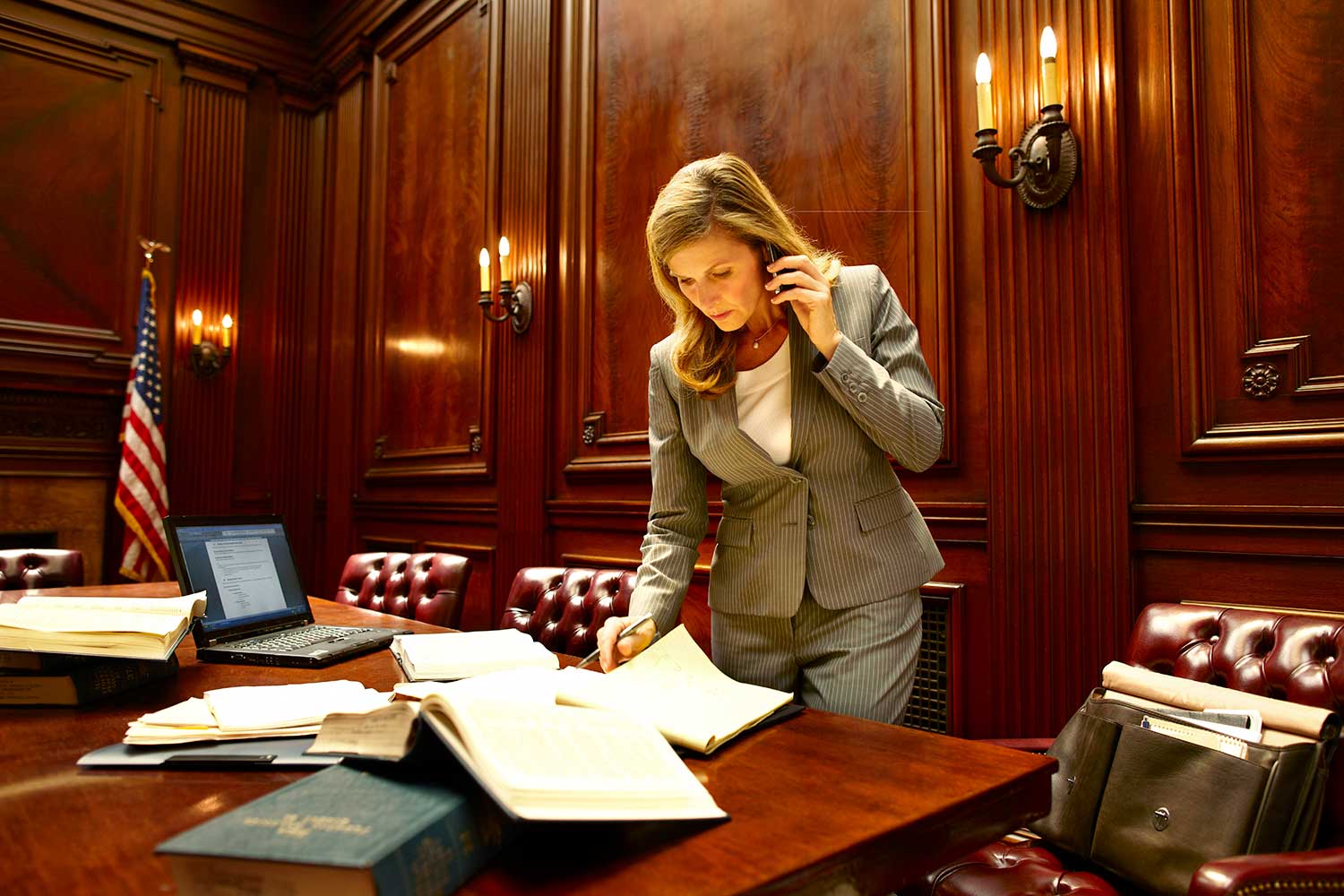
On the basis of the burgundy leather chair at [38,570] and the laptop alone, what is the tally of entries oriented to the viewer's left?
0

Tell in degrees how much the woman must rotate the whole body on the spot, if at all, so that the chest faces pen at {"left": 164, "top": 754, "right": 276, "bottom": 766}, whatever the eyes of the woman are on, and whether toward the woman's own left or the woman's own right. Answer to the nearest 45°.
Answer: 0° — they already face it

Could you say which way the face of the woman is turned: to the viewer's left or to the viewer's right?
to the viewer's left

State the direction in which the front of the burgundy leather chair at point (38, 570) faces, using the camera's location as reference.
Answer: facing the viewer

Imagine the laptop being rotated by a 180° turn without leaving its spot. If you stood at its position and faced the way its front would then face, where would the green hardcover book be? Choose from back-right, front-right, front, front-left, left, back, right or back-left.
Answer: back-left

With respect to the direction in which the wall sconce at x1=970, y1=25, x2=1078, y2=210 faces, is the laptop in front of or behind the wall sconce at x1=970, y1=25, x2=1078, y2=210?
in front

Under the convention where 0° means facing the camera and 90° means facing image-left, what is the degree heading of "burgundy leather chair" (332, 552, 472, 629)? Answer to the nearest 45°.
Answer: approximately 45°

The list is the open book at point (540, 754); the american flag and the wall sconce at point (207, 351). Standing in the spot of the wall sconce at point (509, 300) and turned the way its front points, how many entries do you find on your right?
2

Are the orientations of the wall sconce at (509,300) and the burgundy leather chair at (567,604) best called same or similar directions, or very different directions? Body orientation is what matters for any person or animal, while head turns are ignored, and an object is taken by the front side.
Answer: same or similar directions

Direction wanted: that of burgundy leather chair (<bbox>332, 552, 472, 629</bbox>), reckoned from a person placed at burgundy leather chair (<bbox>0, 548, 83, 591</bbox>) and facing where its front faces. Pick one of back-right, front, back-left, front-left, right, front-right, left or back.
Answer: front-left

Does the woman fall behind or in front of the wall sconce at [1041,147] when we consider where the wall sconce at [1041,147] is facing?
in front

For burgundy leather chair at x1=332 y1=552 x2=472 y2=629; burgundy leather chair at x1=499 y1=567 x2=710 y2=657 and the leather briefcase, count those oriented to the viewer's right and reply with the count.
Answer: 0

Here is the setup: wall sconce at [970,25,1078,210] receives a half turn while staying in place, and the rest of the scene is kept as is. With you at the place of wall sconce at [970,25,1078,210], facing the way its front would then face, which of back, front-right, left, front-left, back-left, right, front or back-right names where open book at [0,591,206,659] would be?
back

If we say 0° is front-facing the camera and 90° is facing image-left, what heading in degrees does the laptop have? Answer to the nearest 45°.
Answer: approximately 315°

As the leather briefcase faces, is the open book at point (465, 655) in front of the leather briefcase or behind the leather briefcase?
in front

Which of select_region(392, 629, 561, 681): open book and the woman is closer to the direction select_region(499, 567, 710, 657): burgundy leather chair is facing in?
the open book
